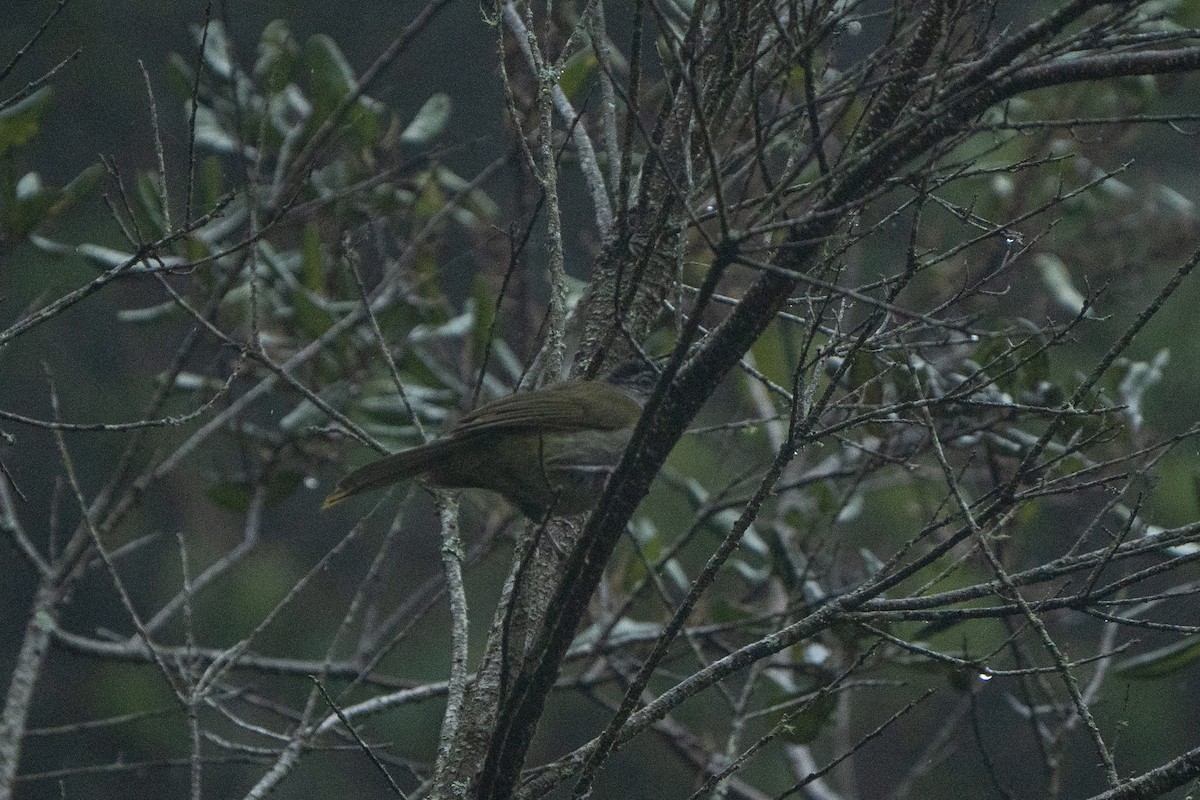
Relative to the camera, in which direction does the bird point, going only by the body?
to the viewer's right

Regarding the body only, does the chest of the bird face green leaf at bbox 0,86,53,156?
no

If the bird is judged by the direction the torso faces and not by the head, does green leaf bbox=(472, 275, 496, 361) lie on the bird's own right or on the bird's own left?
on the bird's own left

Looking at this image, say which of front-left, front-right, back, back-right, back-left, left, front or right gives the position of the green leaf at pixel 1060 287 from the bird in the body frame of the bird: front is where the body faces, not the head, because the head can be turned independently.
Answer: front-left

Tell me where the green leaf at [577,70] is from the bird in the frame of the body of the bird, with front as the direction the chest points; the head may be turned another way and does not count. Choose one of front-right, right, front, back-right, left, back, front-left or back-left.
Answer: left
